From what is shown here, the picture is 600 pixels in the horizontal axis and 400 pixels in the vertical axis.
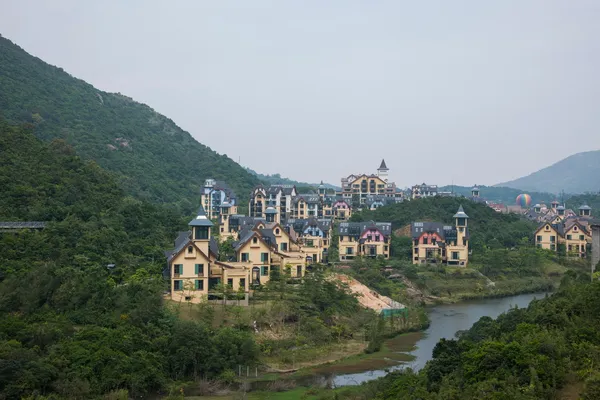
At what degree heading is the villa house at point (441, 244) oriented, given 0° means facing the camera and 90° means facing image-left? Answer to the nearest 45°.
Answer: approximately 0°

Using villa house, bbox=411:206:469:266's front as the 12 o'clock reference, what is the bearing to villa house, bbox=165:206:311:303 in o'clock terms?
villa house, bbox=165:206:311:303 is roughly at 1 o'clock from villa house, bbox=411:206:469:266.

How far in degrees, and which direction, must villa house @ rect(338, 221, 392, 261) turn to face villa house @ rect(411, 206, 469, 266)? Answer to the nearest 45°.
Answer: approximately 90° to its left

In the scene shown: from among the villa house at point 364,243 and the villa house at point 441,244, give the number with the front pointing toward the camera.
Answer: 2

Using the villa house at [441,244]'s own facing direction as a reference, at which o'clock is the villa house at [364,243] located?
the villa house at [364,243] is roughly at 3 o'clock from the villa house at [441,244].
